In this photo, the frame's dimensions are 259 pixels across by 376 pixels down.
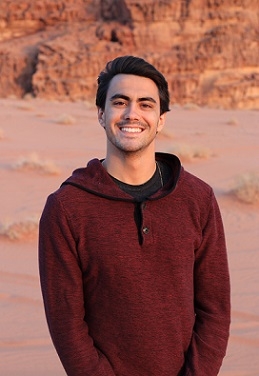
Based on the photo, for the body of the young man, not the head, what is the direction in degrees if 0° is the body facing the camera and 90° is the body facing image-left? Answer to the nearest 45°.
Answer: approximately 0°
